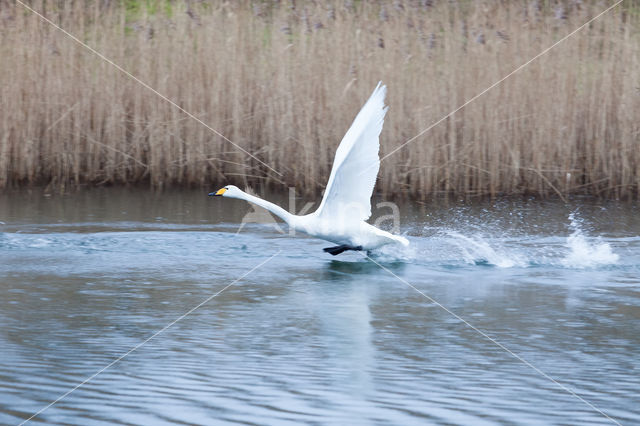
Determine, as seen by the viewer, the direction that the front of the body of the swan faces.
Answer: to the viewer's left
